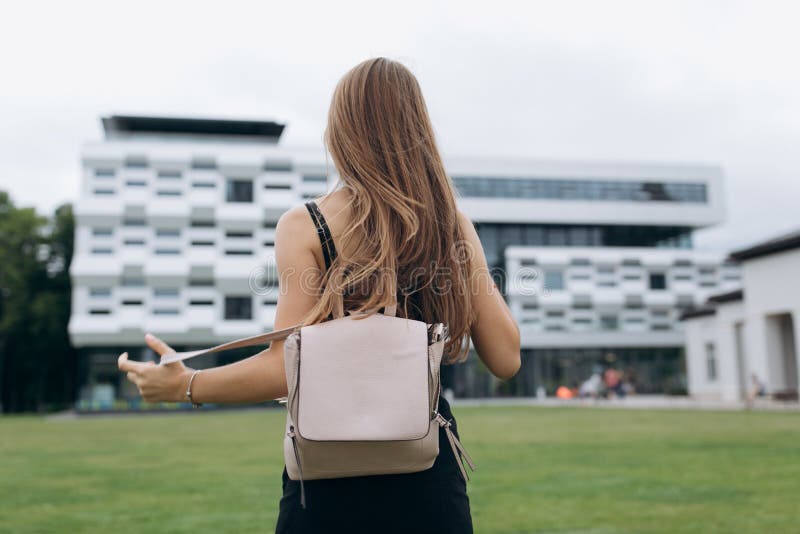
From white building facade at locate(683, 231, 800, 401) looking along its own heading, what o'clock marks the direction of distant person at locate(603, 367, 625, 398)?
The distant person is roughly at 3 o'clock from the white building facade.

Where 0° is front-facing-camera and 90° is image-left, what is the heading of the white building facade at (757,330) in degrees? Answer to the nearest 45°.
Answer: approximately 45°

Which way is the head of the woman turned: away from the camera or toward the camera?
away from the camera

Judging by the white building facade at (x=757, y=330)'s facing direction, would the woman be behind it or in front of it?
in front

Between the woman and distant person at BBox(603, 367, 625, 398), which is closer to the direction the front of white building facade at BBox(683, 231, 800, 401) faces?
the woman
